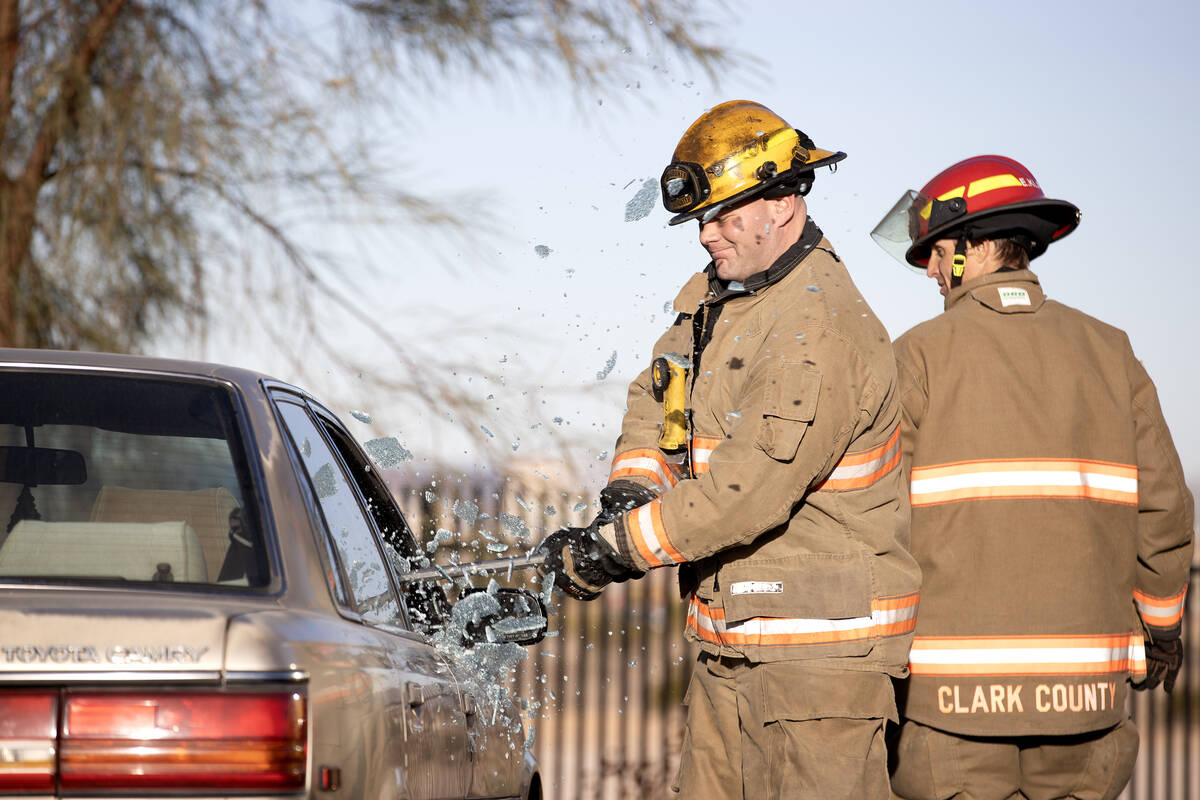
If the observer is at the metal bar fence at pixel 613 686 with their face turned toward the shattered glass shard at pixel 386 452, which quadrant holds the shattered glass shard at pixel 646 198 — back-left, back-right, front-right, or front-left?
front-left

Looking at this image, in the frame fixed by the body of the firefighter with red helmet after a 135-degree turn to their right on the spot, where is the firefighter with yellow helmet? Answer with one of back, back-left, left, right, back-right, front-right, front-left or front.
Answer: right

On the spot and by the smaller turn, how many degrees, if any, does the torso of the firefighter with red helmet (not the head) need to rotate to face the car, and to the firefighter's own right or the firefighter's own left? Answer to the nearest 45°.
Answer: approximately 135° to the firefighter's own left

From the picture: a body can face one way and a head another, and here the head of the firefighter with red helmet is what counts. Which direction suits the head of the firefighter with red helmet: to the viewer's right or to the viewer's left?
to the viewer's left

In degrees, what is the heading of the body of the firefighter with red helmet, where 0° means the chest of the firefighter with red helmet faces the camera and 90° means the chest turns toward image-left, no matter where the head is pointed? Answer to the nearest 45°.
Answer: approximately 180°

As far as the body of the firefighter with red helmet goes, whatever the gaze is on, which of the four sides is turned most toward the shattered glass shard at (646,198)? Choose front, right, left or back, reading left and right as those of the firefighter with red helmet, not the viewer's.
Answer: left

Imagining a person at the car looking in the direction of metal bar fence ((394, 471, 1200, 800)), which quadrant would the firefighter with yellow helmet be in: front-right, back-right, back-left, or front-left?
front-right

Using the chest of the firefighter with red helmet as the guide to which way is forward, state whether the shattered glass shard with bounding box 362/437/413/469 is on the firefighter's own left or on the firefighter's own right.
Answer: on the firefighter's own left

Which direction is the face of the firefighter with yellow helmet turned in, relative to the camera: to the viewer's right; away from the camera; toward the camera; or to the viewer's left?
to the viewer's left
